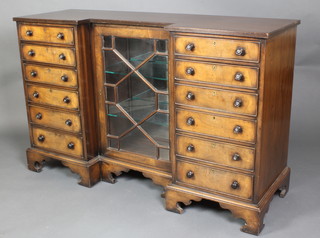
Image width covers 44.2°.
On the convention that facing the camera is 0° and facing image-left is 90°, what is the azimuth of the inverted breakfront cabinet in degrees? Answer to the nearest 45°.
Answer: approximately 45°
